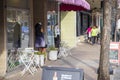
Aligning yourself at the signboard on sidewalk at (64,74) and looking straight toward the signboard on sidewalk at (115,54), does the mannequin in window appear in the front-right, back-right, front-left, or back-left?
front-left

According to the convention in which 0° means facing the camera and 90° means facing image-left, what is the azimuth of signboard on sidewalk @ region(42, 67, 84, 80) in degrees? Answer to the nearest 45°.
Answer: approximately 0°

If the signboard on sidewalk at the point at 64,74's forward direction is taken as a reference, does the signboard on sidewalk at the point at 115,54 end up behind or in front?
behind

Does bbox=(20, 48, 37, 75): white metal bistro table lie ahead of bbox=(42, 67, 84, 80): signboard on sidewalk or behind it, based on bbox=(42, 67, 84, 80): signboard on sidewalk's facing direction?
behind

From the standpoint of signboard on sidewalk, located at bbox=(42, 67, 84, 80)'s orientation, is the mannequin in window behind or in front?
behind
